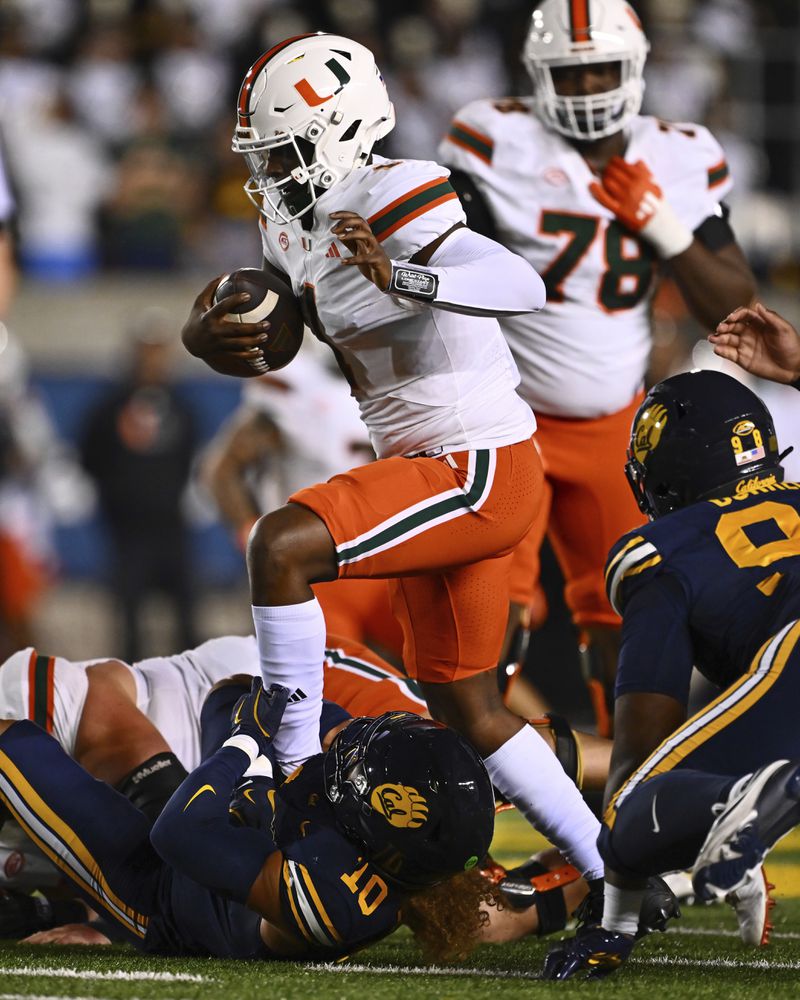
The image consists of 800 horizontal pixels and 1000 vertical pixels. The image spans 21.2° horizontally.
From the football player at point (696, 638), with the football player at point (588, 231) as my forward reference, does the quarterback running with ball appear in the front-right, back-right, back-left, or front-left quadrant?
front-left

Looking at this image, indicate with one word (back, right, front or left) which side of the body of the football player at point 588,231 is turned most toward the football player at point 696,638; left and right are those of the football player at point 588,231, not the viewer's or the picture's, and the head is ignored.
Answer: front

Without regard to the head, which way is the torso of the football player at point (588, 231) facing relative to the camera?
toward the camera

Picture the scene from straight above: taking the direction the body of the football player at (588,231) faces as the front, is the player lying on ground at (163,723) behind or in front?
in front

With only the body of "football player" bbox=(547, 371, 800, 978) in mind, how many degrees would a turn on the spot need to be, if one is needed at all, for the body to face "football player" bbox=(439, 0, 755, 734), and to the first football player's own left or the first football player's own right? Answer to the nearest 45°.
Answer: approximately 45° to the first football player's own right

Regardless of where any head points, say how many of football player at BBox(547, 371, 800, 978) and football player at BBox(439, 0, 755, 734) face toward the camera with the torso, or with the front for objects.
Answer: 1

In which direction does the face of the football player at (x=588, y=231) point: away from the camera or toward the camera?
toward the camera

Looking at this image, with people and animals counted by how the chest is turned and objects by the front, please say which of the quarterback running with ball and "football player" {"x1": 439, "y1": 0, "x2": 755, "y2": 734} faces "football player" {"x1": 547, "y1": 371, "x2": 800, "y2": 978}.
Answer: "football player" {"x1": 439, "y1": 0, "x2": 755, "y2": 734}

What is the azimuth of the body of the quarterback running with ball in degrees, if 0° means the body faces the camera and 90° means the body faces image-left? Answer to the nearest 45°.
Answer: approximately 90°

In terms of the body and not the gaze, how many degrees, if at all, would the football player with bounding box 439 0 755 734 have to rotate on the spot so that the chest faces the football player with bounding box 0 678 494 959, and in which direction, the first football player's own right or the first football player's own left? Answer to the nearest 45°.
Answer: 0° — they already face them

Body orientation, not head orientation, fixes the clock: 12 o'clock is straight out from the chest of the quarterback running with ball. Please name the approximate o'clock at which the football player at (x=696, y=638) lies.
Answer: The football player is roughly at 8 o'clock from the quarterback running with ball.

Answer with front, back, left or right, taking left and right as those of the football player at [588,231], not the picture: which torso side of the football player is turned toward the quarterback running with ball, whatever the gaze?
front

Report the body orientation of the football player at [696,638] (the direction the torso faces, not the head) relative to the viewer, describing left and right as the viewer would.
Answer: facing away from the viewer and to the left of the viewer
